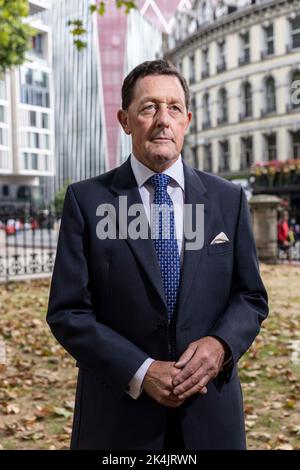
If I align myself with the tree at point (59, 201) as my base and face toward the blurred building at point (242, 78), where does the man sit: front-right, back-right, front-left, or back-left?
back-right

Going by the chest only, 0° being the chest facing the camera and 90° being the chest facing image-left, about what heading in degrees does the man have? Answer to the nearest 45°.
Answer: approximately 0°

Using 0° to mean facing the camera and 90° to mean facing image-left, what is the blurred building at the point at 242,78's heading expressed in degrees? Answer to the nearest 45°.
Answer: approximately 45°

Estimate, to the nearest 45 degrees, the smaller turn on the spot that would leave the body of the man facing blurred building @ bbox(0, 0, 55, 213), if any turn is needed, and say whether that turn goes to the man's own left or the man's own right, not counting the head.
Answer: approximately 180°

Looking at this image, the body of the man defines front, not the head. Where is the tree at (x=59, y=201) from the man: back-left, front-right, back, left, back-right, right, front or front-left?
back
